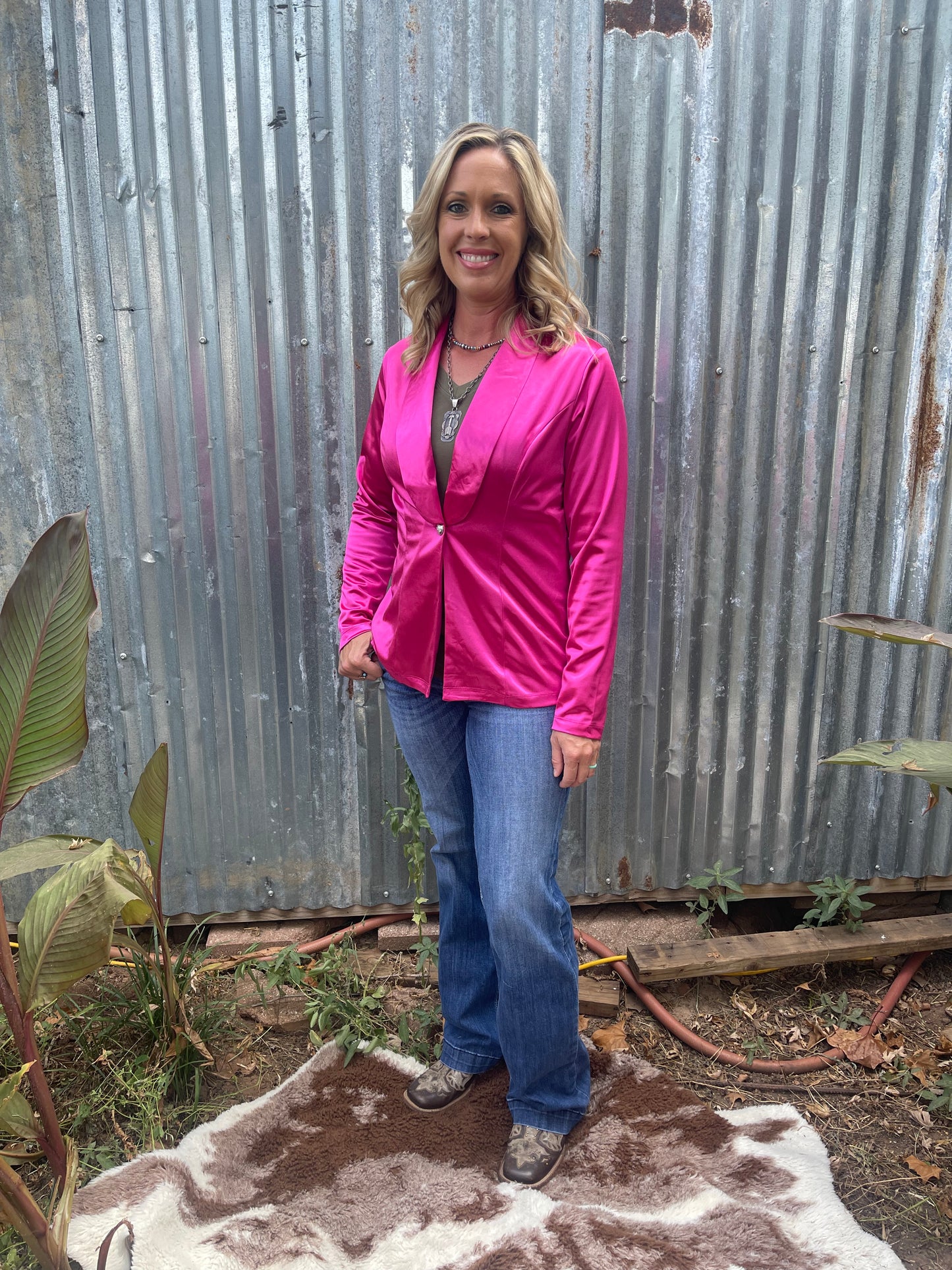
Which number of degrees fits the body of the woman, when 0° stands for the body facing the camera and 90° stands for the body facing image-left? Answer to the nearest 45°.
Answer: approximately 45°

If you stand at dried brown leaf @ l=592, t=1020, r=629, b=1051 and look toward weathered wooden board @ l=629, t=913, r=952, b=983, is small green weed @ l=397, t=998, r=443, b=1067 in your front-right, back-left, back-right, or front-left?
back-left

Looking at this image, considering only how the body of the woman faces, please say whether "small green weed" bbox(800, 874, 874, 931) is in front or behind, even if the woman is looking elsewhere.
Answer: behind
